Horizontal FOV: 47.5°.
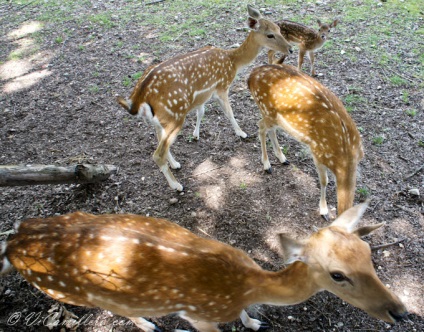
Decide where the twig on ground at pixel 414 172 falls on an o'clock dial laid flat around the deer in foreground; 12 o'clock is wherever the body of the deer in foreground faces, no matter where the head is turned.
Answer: The twig on ground is roughly at 11 o'clock from the deer in foreground.

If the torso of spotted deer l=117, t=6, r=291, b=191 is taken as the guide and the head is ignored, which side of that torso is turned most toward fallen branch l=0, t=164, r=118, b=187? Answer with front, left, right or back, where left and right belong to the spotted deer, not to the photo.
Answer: back

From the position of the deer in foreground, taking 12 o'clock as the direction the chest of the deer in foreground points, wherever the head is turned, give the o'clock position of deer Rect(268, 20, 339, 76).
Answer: The deer is roughly at 10 o'clock from the deer in foreground.

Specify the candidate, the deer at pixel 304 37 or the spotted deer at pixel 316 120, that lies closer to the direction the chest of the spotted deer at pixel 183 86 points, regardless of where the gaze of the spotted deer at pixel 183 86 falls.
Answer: the deer

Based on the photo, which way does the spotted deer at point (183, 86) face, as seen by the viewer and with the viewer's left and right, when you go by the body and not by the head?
facing away from the viewer and to the right of the viewer

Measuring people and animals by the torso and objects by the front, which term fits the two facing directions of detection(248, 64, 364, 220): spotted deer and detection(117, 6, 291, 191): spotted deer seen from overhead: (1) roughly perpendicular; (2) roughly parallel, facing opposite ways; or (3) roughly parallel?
roughly perpendicular

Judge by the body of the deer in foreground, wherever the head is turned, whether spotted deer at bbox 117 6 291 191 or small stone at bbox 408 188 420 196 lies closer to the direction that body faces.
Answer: the small stone

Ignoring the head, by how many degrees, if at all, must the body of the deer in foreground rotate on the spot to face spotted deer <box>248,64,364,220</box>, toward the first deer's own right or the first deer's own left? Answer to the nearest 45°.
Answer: approximately 45° to the first deer's own left

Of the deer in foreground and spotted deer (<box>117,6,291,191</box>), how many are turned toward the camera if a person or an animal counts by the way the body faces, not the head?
0

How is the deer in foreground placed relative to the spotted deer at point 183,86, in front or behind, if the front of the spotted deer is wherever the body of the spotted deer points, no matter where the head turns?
behind

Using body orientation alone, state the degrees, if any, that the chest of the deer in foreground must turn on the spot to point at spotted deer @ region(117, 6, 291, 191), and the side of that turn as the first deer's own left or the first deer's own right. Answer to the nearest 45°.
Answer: approximately 90° to the first deer's own left

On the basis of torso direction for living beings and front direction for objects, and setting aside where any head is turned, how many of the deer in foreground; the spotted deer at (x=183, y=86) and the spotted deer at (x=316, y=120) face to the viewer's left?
0

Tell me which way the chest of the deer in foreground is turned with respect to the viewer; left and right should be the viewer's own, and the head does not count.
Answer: facing to the right of the viewer
